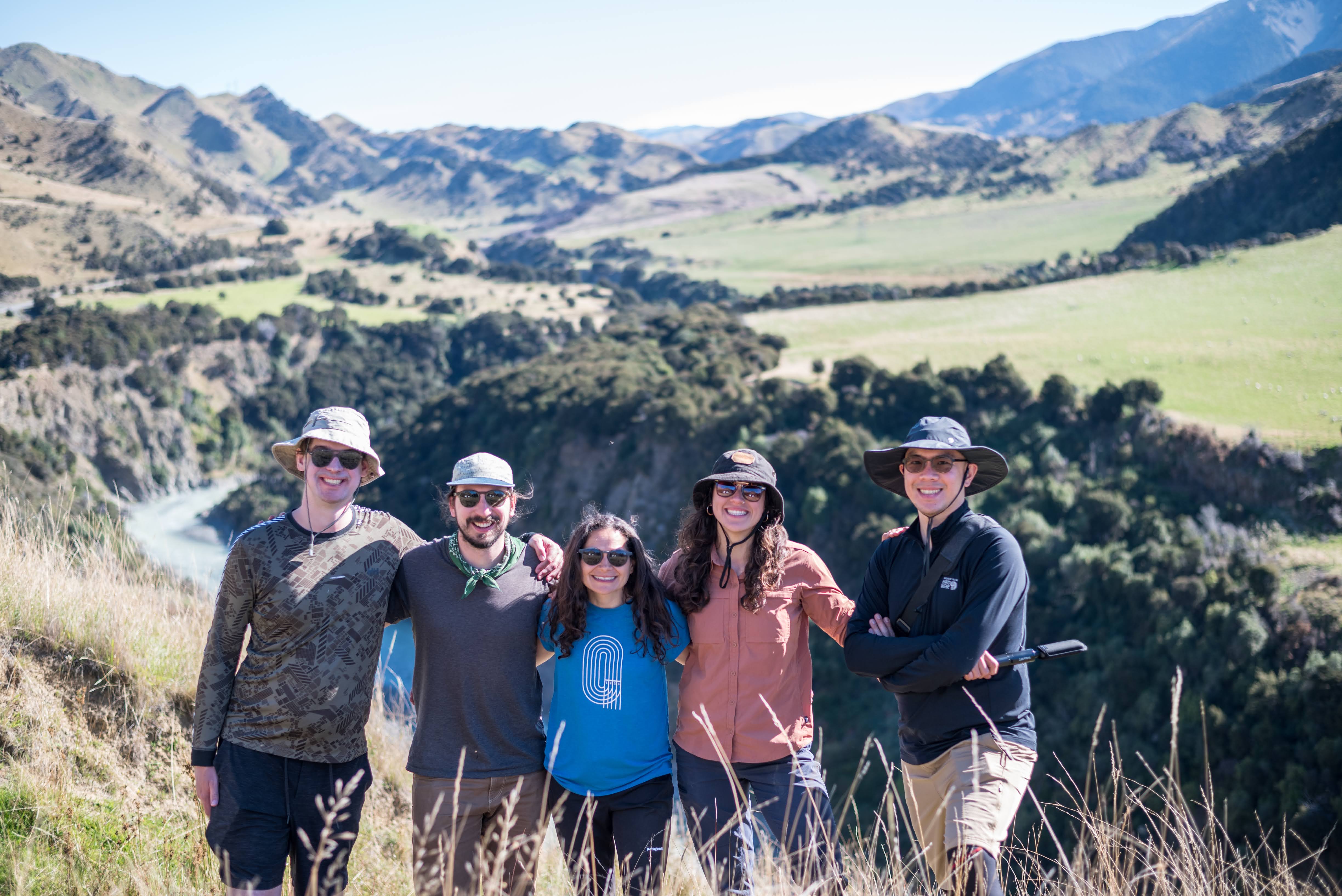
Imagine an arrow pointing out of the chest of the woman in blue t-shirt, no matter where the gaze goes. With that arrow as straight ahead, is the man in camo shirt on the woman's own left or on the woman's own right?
on the woman's own right

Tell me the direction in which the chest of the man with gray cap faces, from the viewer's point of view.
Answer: toward the camera

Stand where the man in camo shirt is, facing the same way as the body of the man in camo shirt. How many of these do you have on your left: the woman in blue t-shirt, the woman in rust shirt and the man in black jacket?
3

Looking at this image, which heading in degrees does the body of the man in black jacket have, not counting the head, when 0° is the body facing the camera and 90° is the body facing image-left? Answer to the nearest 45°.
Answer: approximately 45°

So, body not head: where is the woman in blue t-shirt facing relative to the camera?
toward the camera

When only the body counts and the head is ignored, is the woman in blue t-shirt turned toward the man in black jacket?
no

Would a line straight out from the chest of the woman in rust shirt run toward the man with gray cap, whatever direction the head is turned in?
no

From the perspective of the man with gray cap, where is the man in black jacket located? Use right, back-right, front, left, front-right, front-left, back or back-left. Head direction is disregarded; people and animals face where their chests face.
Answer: left

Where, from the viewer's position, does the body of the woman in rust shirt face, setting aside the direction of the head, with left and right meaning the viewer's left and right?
facing the viewer

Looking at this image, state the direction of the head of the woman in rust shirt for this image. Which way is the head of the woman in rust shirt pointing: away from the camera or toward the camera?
toward the camera

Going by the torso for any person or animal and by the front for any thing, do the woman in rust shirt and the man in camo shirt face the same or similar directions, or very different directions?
same or similar directions

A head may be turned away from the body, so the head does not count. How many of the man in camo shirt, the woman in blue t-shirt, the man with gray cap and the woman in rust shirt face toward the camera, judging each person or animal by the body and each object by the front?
4

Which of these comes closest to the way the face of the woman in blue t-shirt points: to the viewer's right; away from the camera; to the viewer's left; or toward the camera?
toward the camera

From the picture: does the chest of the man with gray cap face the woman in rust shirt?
no
